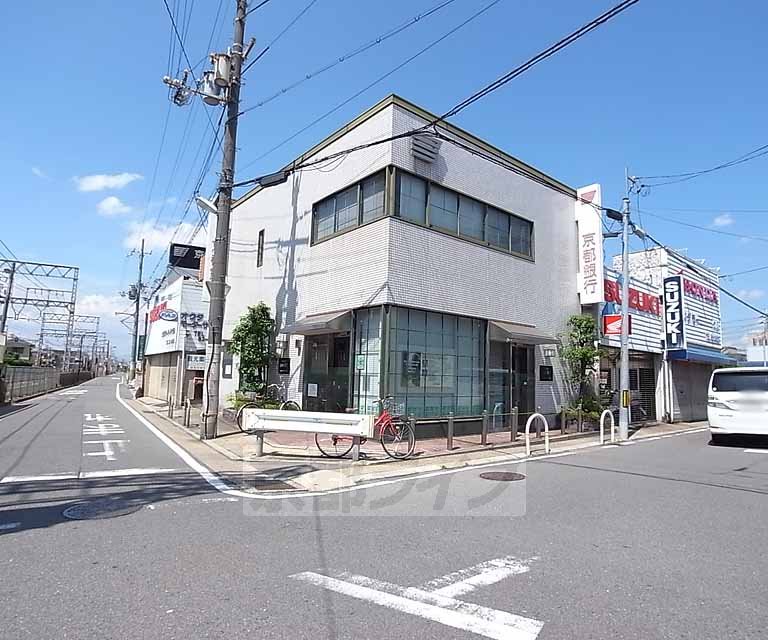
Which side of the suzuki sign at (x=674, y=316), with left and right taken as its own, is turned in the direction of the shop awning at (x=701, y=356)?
back

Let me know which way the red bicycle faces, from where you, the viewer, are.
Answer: facing to the right of the viewer

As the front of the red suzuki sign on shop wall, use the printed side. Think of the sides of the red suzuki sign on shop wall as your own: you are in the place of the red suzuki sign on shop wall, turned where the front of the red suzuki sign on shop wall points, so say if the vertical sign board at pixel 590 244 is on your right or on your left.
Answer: on your right

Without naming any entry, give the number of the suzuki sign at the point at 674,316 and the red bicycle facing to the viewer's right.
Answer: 1

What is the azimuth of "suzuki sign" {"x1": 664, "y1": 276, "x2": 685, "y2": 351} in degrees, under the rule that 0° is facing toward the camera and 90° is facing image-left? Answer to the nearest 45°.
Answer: approximately 0°

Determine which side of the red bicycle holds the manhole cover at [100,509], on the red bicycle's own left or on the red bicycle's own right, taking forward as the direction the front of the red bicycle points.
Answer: on the red bicycle's own right

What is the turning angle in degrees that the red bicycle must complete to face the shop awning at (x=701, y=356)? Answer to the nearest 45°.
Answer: approximately 45° to its left

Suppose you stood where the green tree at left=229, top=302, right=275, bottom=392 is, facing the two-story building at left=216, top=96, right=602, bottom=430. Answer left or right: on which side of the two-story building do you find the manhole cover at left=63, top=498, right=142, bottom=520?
right
